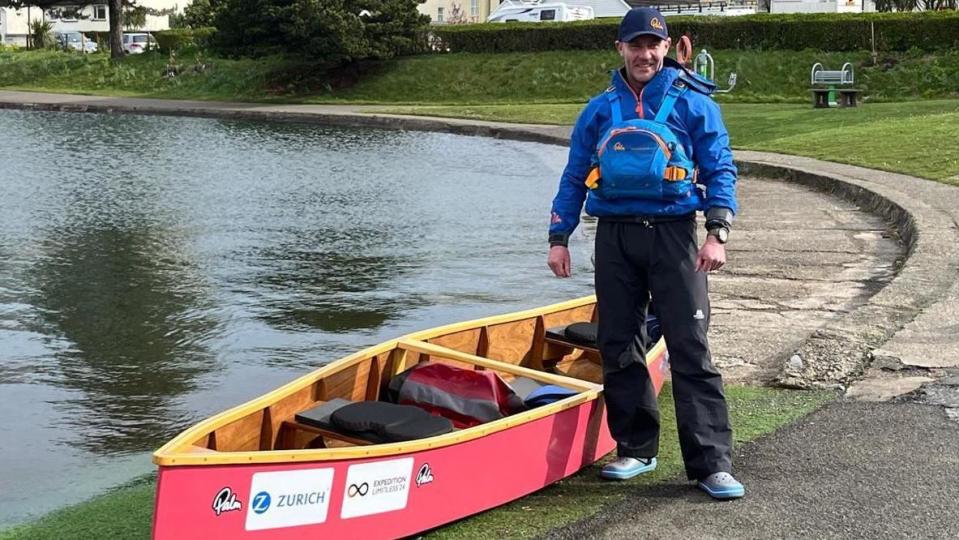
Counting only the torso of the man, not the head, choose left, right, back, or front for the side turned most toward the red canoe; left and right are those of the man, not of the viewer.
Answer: right

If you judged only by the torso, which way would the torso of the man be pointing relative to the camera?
toward the camera

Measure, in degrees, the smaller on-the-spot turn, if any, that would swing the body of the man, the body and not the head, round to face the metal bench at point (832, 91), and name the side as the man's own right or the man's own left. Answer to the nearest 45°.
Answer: approximately 180°

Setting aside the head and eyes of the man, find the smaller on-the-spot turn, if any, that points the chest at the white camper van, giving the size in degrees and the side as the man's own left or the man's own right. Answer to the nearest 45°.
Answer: approximately 180°

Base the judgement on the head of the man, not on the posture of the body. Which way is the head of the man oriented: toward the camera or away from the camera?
toward the camera

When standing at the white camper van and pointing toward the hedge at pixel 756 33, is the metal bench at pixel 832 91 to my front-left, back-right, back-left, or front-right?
front-right

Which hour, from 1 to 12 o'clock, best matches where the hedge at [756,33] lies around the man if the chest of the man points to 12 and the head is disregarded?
The hedge is roughly at 6 o'clock from the man.
